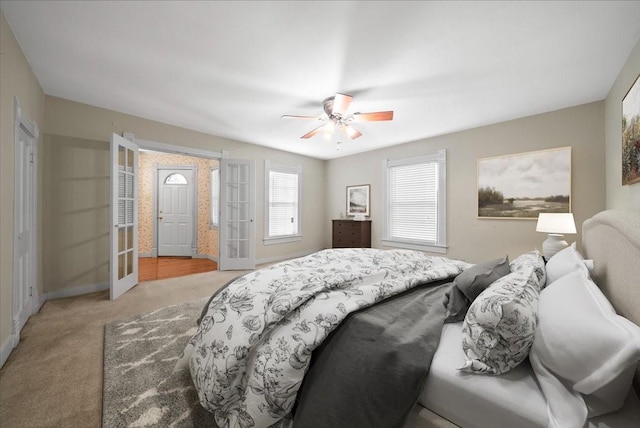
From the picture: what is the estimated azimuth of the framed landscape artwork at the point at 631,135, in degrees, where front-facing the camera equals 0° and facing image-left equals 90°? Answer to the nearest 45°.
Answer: approximately 90°

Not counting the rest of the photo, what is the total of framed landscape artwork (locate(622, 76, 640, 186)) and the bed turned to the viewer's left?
2

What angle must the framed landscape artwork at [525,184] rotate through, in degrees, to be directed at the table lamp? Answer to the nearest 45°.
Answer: approximately 90° to its left

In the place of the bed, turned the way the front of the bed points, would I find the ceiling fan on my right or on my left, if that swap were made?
on my right

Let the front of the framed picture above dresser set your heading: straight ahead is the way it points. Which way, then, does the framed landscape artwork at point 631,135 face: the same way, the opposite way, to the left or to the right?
to the right

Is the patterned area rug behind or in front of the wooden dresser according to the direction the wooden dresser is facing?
in front

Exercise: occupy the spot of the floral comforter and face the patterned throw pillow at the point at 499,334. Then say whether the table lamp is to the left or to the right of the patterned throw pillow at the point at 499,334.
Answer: left

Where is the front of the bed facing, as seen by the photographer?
facing to the left of the viewer

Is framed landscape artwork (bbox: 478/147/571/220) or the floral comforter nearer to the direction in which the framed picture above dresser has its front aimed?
the floral comforter

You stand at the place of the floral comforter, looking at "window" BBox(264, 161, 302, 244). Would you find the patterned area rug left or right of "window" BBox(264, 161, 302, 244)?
left

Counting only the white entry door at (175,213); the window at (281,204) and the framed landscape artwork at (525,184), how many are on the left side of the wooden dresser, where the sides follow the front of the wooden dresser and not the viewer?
1

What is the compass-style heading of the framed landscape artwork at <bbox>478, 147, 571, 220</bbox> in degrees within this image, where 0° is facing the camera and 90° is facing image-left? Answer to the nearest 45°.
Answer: approximately 45°
